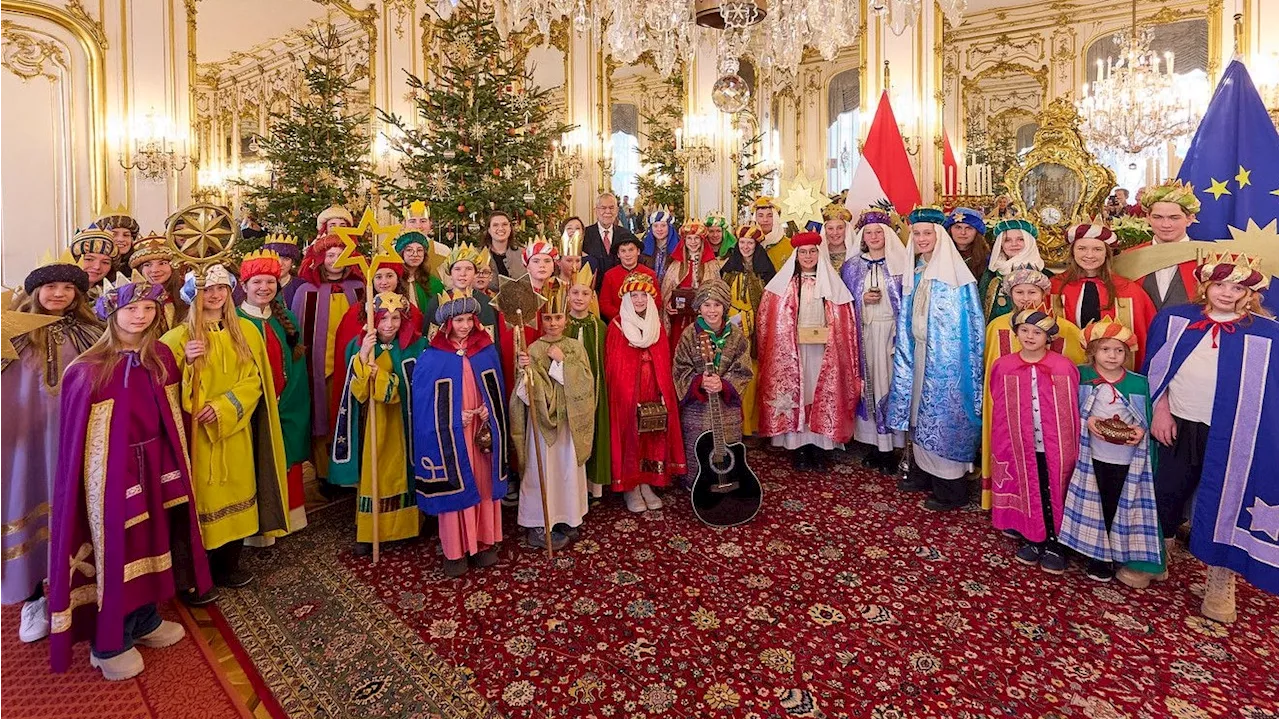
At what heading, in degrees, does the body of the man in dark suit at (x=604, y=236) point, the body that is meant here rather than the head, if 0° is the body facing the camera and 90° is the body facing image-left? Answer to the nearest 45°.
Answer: approximately 0°

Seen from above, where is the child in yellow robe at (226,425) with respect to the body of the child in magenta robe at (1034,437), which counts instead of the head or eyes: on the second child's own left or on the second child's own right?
on the second child's own right

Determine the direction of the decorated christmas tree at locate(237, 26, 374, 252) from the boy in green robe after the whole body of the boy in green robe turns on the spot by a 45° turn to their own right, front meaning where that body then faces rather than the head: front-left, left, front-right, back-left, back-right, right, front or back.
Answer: right

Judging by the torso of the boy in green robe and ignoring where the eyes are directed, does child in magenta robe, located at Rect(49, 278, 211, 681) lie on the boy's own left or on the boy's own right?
on the boy's own right

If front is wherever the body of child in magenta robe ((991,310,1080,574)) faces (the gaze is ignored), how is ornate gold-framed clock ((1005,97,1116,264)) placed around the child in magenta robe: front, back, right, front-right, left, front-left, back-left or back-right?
back

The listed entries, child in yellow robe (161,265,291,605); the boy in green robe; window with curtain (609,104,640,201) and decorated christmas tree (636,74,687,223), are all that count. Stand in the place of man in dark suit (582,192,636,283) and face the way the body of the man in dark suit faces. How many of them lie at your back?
2

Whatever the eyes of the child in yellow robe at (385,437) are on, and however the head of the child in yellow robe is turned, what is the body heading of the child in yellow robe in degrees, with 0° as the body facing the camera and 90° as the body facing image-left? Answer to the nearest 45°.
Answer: approximately 0°

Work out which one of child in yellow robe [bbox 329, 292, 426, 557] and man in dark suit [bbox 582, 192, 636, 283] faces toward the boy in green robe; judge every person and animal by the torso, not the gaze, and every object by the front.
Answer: the man in dark suit

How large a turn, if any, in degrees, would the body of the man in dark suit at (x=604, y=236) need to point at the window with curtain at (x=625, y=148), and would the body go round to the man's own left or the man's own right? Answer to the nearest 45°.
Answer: approximately 180°

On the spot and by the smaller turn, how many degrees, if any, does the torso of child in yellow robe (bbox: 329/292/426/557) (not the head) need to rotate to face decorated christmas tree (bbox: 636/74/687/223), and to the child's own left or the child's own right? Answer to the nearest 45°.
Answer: approximately 135° to the child's own left
